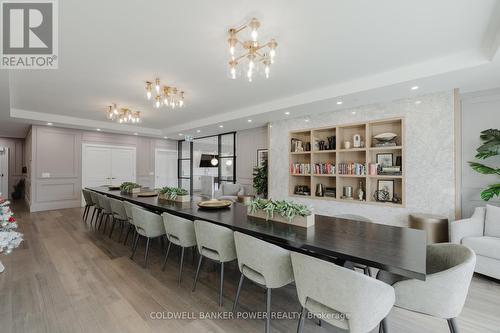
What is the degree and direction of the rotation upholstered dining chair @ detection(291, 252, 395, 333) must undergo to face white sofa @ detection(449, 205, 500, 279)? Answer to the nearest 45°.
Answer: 0° — it already faces it

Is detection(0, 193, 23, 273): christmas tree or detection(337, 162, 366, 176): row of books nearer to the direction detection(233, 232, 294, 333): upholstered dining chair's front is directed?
the row of books

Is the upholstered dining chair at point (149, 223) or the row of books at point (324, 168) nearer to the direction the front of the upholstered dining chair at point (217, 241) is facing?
the row of books

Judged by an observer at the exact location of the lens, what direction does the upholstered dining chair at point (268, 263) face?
facing away from the viewer and to the right of the viewer

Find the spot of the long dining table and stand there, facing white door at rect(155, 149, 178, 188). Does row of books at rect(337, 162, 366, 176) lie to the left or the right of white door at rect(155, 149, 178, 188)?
right

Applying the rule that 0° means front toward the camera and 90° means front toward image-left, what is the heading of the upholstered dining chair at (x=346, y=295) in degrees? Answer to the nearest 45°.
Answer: approximately 225°

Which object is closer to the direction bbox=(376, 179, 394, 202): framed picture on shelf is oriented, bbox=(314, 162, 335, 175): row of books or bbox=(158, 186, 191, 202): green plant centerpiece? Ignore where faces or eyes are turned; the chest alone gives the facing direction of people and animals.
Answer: the green plant centerpiece

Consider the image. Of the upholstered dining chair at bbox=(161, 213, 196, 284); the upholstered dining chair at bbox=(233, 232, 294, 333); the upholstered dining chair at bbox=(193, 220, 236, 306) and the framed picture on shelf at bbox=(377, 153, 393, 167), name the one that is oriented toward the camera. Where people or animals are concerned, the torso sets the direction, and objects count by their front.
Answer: the framed picture on shelf
